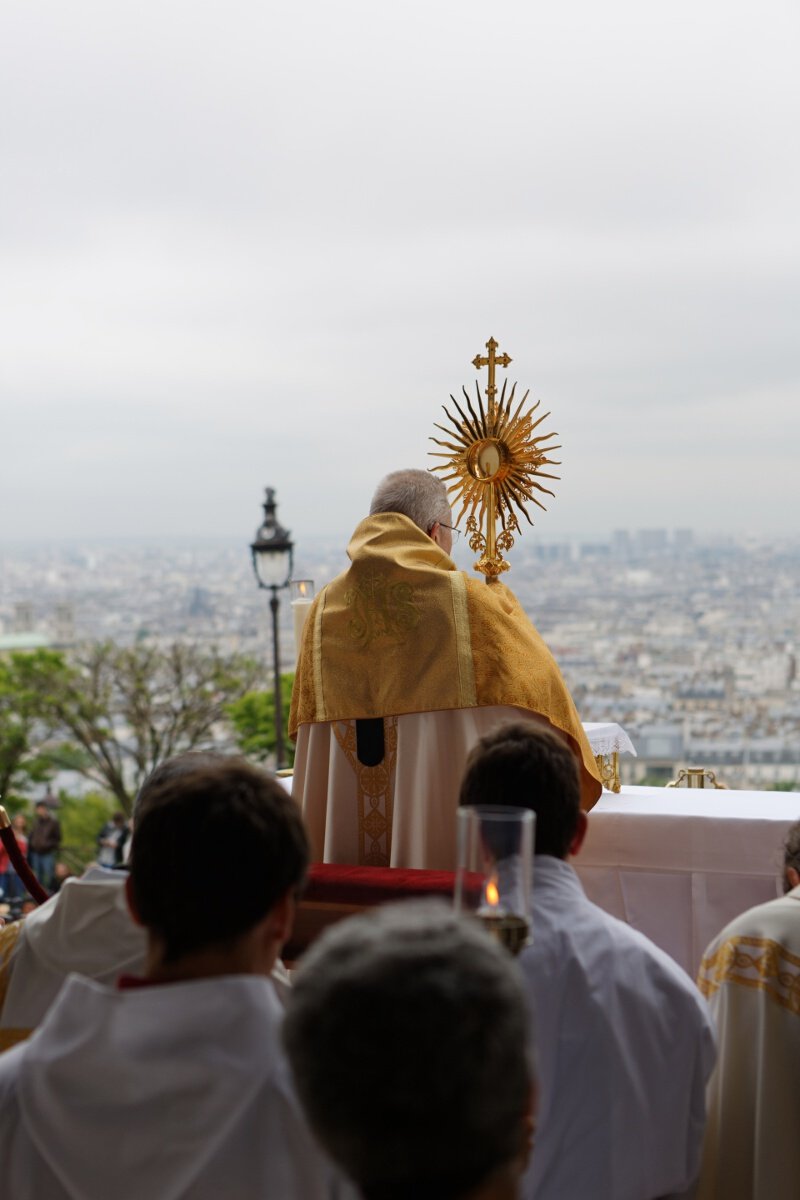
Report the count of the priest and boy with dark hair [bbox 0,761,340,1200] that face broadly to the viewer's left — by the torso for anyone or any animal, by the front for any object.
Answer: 0

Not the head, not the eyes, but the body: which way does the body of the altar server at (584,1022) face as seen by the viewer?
away from the camera

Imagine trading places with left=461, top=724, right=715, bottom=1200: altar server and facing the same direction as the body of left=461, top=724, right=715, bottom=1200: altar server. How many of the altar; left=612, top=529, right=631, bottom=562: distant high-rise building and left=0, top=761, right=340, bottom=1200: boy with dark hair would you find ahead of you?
2

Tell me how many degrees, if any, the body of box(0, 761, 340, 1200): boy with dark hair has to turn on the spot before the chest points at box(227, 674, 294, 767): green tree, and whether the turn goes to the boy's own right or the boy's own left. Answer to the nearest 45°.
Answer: approximately 45° to the boy's own left

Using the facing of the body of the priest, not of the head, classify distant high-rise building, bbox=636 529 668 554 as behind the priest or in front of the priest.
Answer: in front

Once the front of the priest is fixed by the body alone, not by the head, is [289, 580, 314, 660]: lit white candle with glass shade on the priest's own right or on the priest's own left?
on the priest's own left

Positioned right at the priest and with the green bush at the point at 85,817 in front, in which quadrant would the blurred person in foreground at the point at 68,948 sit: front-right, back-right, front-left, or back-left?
back-left

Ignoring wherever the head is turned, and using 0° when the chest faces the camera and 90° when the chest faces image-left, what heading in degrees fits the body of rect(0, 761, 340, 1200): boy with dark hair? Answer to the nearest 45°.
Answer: approximately 225°

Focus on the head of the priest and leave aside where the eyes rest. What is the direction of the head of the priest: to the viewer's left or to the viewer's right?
to the viewer's right

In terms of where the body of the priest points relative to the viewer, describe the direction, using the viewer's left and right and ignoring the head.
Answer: facing away from the viewer and to the right of the viewer

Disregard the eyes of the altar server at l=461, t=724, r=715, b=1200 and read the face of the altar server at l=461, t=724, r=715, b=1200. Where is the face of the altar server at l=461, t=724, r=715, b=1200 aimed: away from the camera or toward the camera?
away from the camera

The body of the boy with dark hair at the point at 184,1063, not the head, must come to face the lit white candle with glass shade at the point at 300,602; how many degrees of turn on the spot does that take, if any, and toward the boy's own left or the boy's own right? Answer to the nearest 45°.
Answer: approximately 45° to the boy's own left

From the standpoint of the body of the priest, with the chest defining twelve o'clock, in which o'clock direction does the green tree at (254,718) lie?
The green tree is roughly at 10 o'clock from the priest.

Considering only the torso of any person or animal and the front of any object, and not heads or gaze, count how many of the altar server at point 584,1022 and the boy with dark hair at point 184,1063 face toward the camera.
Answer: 0

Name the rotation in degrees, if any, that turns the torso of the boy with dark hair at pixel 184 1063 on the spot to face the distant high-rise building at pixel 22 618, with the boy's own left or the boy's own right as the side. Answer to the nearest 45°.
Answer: approximately 45° to the boy's own left

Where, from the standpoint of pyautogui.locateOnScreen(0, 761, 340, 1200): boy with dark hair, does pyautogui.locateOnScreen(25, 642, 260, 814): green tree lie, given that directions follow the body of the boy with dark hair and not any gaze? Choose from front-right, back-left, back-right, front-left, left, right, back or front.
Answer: front-left

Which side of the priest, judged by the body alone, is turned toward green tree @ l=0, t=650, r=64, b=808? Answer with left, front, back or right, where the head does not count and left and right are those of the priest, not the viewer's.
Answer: left
